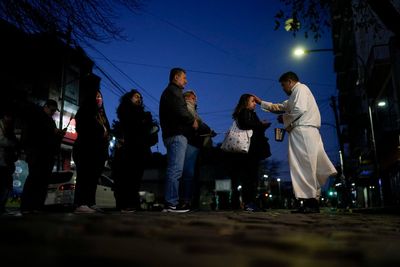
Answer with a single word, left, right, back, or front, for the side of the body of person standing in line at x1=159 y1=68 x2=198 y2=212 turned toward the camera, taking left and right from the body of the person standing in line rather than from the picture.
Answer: right

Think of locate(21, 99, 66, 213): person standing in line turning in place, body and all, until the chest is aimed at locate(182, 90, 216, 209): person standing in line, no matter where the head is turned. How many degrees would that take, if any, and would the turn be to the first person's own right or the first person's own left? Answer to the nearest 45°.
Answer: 0° — they already face them

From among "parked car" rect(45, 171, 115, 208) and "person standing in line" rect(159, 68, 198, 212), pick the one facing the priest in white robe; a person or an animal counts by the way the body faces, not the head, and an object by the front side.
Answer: the person standing in line

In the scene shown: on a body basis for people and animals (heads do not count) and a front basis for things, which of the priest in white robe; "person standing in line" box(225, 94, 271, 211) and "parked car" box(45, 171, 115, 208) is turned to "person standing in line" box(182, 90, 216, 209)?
the priest in white robe

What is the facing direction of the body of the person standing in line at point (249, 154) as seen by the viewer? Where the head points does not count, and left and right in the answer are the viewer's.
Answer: facing to the right of the viewer

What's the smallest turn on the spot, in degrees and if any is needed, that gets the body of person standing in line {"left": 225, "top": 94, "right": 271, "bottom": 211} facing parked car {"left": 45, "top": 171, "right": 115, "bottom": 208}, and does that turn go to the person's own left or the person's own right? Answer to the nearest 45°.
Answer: approximately 135° to the person's own left

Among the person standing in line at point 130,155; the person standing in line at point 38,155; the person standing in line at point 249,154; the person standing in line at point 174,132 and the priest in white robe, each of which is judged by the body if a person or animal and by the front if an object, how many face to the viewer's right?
4

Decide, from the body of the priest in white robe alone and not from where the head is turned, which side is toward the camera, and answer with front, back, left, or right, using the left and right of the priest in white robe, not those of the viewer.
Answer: left

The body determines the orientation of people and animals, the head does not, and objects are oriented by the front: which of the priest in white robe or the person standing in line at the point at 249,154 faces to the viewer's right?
the person standing in line

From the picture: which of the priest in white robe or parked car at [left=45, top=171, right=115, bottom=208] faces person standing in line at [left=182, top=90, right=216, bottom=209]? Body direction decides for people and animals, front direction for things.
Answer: the priest in white robe

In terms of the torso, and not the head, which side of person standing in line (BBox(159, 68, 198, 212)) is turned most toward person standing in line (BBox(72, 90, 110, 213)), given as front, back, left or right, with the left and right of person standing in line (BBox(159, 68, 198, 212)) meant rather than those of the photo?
back

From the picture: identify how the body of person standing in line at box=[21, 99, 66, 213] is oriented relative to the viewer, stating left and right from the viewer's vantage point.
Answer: facing to the right of the viewer

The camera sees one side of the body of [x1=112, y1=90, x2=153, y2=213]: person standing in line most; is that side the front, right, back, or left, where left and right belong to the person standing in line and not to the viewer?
right
